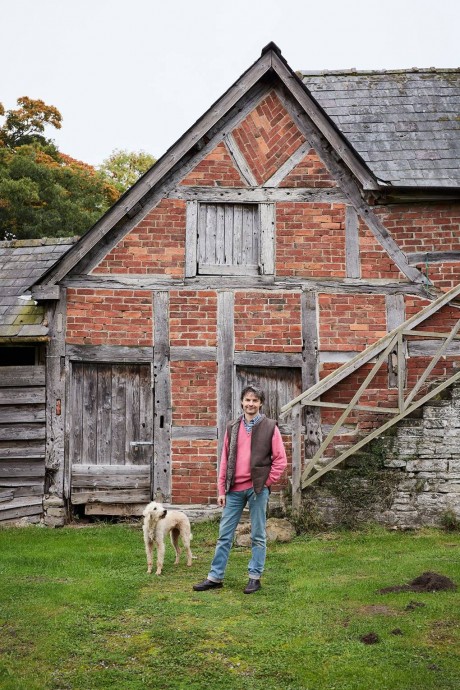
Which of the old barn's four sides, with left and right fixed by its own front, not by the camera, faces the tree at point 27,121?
back

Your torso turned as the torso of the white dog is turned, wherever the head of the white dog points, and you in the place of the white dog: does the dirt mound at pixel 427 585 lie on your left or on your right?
on your left

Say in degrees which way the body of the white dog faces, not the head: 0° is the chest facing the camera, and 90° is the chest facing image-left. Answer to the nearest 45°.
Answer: approximately 45°

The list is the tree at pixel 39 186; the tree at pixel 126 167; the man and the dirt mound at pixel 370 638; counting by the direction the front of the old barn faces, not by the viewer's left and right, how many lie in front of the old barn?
2

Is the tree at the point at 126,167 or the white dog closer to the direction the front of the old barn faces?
the white dog

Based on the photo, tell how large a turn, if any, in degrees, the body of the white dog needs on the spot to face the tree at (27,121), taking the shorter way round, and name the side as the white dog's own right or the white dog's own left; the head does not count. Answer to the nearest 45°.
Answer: approximately 135° to the white dog's own right

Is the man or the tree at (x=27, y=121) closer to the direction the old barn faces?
the man

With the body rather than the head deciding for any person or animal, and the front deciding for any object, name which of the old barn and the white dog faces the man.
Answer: the old barn

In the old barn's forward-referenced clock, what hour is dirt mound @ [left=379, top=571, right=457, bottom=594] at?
The dirt mound is roughly at 11 o'clock from the old barn.

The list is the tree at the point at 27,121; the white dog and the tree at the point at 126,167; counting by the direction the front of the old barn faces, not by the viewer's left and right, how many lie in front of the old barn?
1

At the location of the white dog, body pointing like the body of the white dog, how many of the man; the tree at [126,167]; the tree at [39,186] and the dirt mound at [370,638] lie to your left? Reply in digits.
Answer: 2
